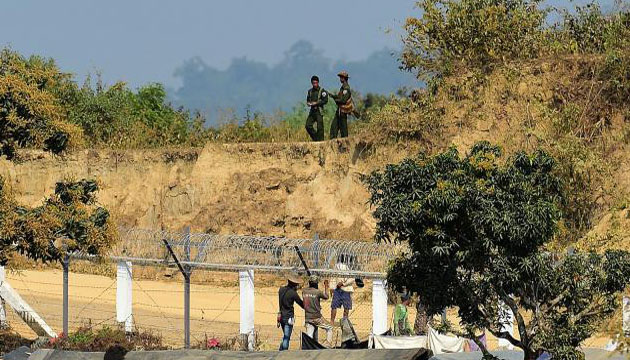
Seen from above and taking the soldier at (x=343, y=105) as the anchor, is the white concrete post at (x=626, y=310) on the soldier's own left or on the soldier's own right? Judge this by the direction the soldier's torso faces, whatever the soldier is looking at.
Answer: on the soldier's own left

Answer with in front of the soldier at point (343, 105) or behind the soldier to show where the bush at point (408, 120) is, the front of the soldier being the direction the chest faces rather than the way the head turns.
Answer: behind
